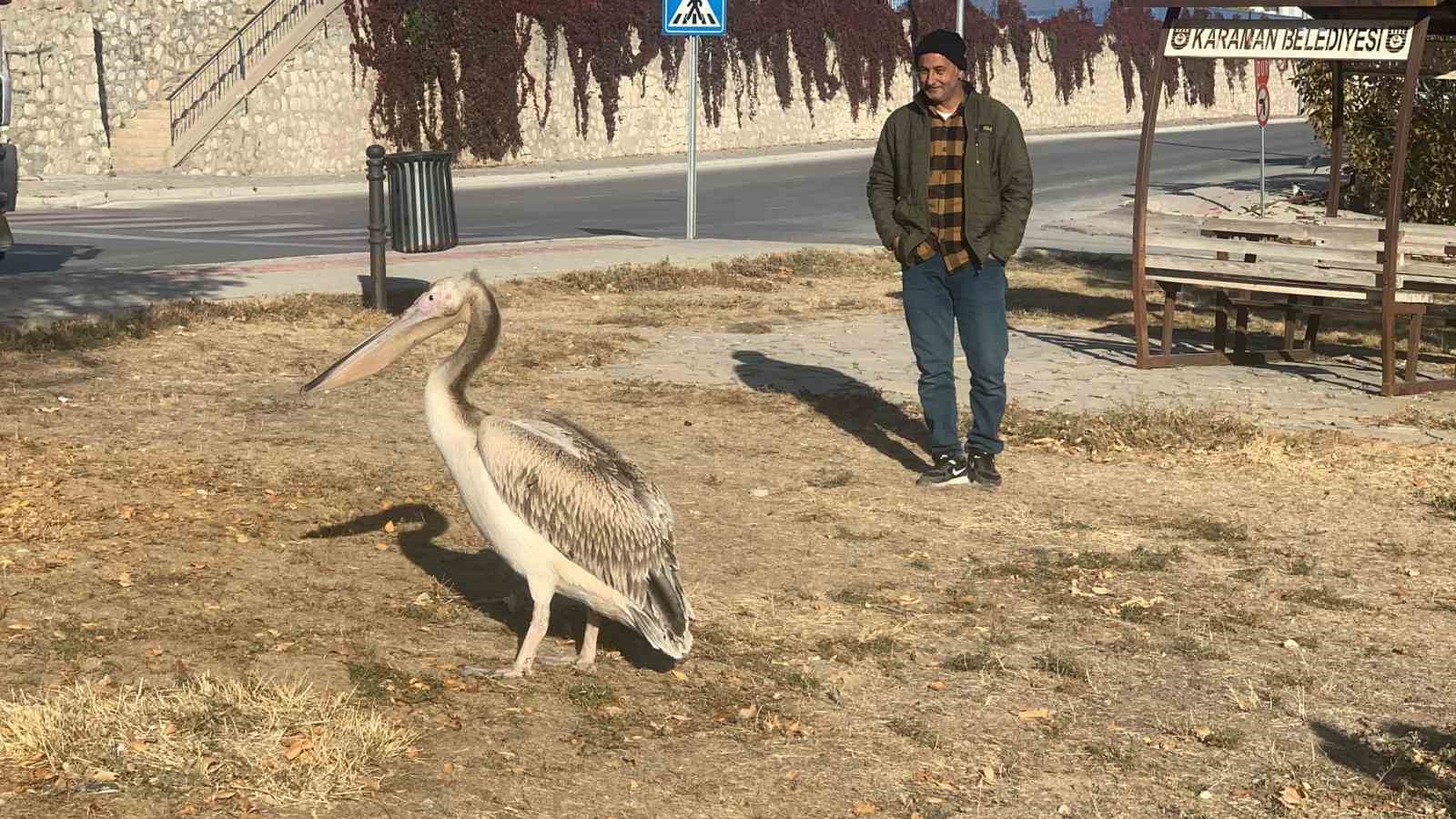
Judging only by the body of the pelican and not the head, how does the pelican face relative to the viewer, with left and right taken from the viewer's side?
facing to the left of the viewer

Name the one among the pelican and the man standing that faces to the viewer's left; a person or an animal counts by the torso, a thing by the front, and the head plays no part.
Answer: the pelican

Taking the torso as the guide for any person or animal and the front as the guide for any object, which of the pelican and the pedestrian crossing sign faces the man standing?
the pedestrian crossing sign

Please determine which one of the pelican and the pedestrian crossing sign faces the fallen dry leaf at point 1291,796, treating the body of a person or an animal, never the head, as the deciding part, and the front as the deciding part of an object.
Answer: the pedestrian crossing sign

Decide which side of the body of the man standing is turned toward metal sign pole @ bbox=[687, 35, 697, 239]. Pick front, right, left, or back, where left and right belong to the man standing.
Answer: back

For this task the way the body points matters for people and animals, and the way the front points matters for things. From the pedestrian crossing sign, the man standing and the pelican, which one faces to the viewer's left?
the pelican

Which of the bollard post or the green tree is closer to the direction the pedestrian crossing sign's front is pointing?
the bollard post

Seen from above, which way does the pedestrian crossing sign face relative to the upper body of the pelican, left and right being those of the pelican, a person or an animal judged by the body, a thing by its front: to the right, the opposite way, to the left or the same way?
to the left

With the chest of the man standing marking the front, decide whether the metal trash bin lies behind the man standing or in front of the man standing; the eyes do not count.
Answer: behind

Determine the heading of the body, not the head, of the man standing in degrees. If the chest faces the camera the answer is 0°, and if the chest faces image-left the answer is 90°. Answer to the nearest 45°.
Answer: approximately 0°

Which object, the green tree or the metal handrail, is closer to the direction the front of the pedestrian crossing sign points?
the green tree
